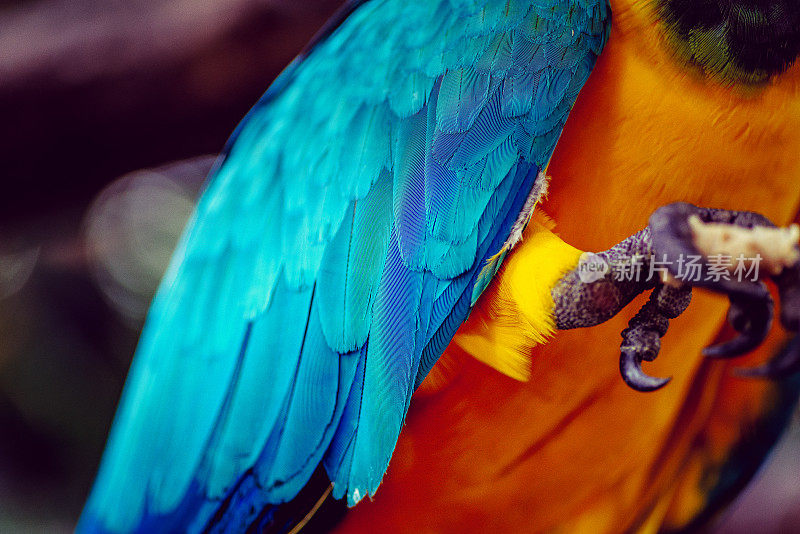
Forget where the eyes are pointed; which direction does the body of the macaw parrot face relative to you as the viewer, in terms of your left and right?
facing the viewer and to the right of the viewer
